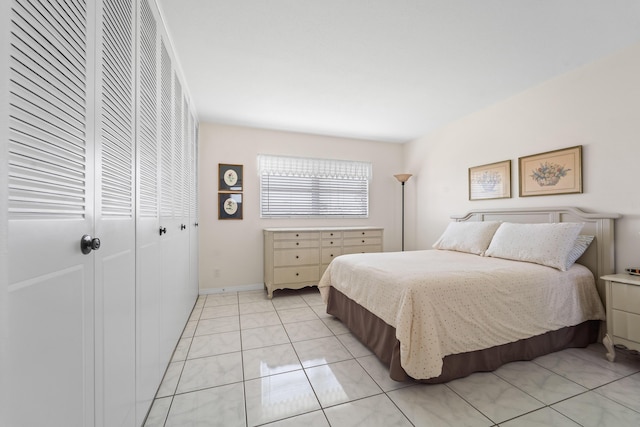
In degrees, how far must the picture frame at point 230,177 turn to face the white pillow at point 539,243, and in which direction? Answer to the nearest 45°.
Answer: approximately 45° to its left

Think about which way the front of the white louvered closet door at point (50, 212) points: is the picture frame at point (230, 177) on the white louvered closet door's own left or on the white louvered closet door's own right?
on the white louvered closet door's own left

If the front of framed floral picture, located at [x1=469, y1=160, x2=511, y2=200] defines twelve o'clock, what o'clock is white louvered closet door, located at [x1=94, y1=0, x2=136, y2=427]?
The white louvered closet door is roughly at 11 o'clock from the framed floral picture.

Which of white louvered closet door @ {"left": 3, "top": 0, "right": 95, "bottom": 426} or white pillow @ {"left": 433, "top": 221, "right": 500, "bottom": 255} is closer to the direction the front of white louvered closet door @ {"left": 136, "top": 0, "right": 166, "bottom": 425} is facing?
the white pillow

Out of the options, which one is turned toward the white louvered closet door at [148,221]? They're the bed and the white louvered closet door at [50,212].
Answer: the bed

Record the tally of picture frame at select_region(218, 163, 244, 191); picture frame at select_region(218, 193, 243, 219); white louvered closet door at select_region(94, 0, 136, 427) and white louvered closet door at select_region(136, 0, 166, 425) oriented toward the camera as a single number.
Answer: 2

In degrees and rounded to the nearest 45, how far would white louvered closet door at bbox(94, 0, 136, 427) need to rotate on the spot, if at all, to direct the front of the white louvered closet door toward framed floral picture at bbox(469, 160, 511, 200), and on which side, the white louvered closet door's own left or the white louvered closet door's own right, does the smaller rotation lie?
0° — it already faces it

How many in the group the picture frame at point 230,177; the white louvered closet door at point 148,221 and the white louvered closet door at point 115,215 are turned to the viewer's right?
2

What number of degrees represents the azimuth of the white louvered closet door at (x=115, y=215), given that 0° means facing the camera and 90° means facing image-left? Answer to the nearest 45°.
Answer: approximately 270°

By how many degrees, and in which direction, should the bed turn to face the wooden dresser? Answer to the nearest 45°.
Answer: approximately 45° to its right

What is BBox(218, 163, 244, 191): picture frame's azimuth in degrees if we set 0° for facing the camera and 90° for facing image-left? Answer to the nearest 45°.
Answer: approximately 0°

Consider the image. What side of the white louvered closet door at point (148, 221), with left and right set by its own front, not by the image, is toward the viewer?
right

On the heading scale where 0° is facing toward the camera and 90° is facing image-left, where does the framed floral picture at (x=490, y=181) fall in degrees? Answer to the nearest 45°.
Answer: approximately 45°

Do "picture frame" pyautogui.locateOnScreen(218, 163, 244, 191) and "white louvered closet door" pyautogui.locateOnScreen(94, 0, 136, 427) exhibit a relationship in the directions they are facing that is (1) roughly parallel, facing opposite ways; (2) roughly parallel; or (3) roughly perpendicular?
roughly perpendicular
